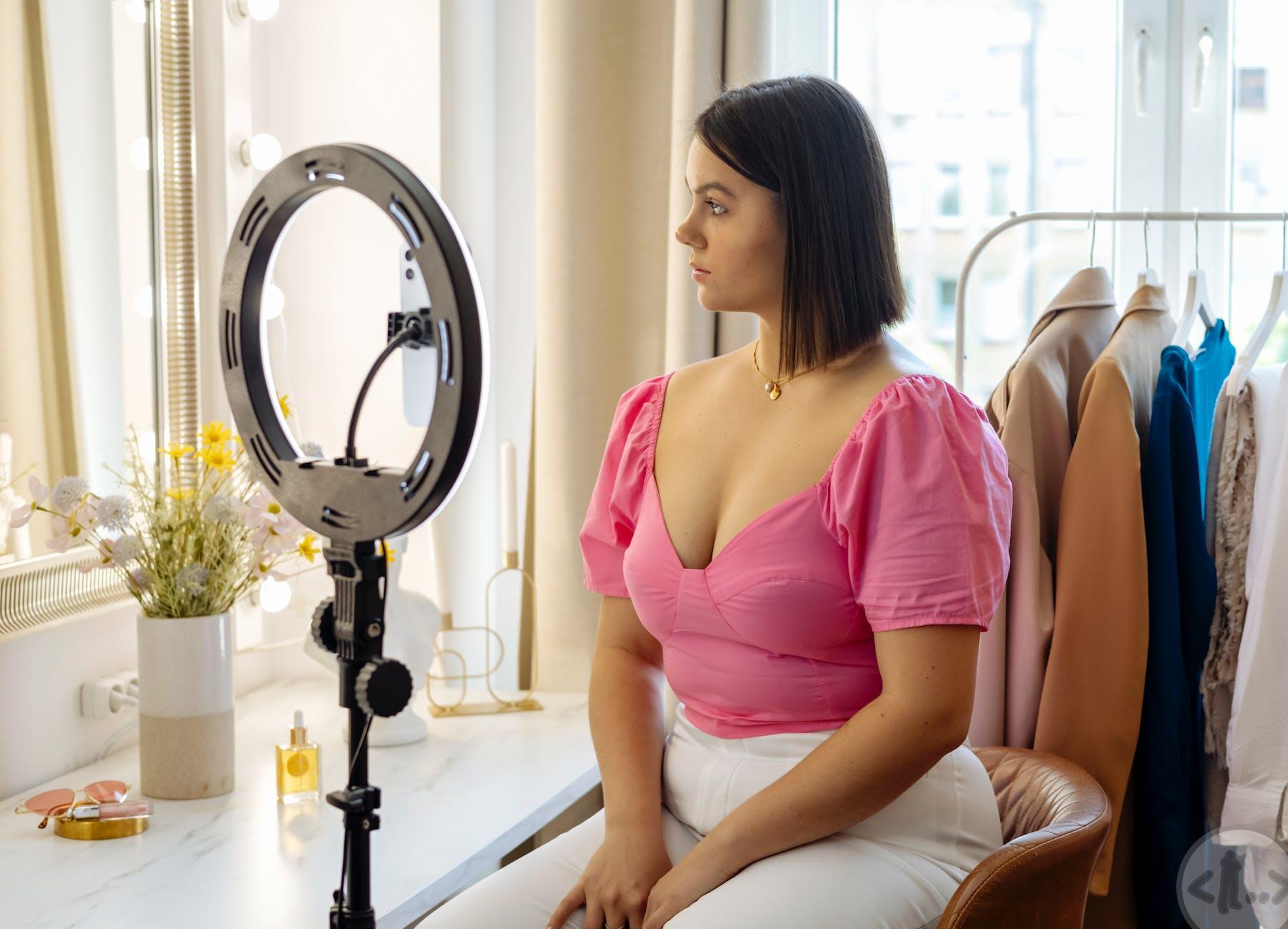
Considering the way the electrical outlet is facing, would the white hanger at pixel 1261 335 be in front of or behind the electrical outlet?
in front

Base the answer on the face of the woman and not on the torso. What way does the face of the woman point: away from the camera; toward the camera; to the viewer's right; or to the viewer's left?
to the viewer's left

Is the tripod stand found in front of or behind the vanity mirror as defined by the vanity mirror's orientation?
in front

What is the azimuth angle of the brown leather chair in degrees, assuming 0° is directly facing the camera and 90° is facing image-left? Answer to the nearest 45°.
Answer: approximately 45°

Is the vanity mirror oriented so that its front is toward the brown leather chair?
yes

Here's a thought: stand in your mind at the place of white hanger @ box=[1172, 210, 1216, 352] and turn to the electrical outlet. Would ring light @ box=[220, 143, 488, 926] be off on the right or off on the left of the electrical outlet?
left

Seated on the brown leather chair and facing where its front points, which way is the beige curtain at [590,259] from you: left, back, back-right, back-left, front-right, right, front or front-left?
right

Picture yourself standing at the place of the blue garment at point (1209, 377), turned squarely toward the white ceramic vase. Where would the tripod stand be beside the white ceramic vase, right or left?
left

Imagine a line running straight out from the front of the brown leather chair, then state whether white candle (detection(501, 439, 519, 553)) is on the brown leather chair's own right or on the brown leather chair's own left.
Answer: on the brown leather chair's own right

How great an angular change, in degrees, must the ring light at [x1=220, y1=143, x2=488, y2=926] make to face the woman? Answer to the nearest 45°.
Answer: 0° — it already faces them
